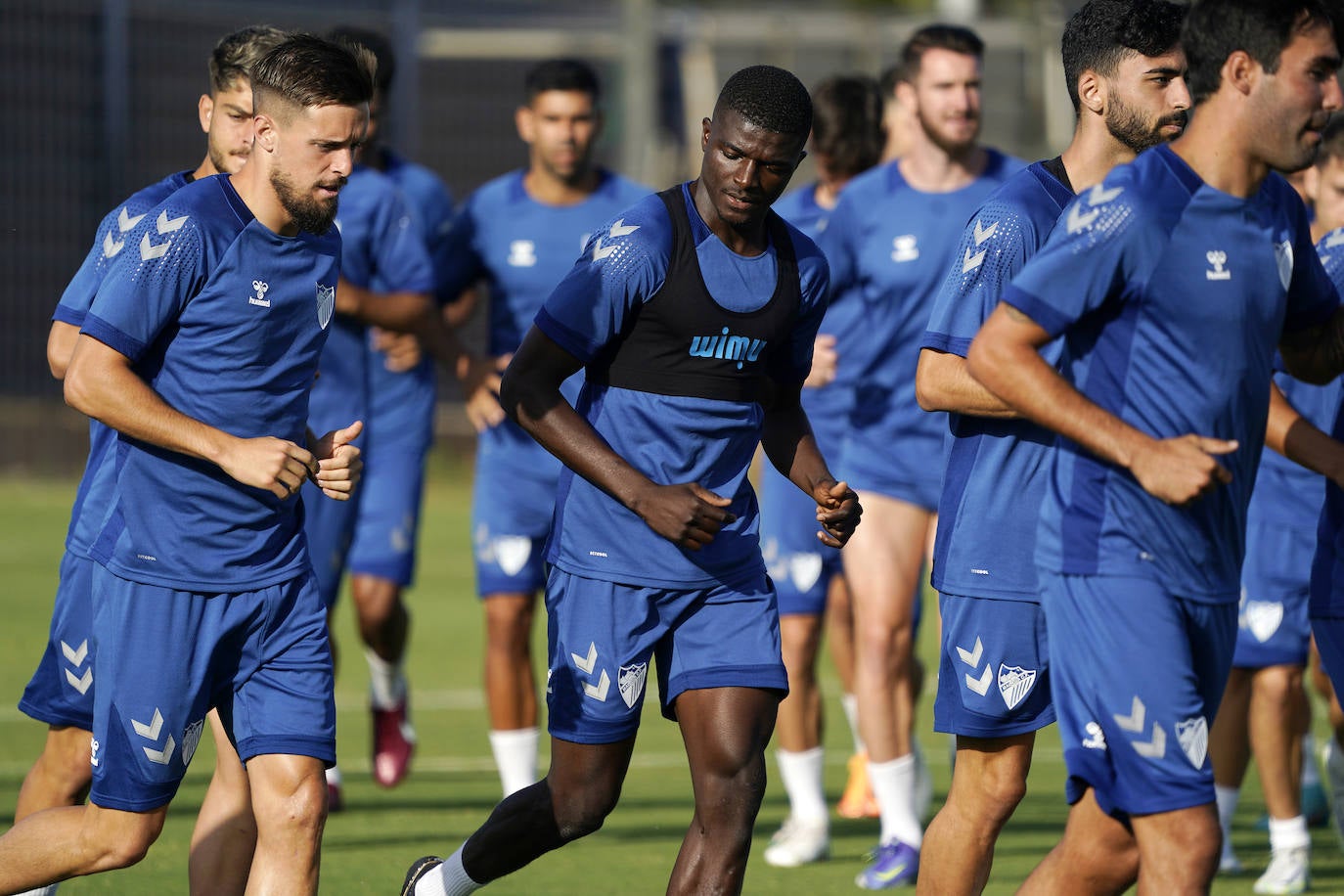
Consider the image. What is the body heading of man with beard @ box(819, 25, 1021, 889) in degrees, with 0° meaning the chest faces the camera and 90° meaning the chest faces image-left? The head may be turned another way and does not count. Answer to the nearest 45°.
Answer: approximately 0°

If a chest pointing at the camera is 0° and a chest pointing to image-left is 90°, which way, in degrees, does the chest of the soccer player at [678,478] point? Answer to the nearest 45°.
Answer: approximately 315°

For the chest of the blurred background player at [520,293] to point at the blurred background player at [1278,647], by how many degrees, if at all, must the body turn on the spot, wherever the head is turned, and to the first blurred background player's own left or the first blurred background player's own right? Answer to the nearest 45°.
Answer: approximately 45° to the first blurred background player's own left

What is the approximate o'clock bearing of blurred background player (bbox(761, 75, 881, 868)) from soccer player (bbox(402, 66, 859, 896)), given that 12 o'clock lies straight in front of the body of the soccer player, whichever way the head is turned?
The blurred background player is roughly at 8 o'clock from the soccer player.

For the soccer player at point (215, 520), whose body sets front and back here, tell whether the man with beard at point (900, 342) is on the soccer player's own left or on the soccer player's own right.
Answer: on the soccer player's own left

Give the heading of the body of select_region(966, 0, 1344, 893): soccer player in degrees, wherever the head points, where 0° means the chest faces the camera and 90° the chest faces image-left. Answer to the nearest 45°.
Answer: approximately 315°

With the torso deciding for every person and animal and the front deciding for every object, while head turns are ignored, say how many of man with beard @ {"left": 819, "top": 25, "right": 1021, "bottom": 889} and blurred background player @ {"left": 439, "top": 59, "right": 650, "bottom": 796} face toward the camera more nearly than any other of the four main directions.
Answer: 2

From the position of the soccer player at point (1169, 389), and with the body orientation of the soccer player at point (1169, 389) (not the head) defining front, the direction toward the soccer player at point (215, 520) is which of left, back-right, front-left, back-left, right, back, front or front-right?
back-right
